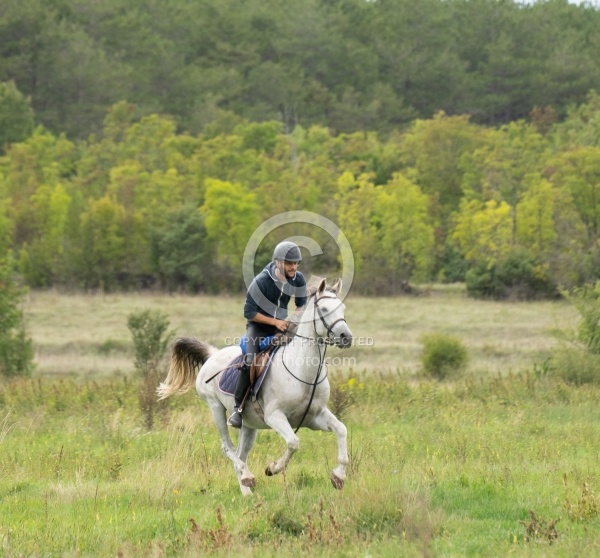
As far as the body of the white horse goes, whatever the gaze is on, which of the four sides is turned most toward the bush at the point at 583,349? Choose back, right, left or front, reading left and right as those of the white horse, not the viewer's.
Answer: left

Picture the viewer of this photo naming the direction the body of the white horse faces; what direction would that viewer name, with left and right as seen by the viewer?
facing the viewer and to the right of the viewer

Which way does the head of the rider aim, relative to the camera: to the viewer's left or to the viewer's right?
to the viewer's right

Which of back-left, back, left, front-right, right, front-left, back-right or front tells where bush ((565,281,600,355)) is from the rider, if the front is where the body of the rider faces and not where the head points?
left

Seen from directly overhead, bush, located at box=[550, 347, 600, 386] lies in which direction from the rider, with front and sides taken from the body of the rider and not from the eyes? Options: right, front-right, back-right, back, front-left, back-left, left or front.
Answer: left

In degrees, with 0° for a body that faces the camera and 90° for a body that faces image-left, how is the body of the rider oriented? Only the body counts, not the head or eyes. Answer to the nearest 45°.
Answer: approximately 315°

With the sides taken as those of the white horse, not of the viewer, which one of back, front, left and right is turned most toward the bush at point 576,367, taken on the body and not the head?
left

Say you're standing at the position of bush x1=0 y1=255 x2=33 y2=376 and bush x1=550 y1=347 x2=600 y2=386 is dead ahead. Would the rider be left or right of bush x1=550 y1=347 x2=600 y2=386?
right

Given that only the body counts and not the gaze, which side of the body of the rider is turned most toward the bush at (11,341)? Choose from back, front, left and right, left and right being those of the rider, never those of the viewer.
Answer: back

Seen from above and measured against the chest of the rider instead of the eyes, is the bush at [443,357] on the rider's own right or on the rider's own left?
on the rider's own left
